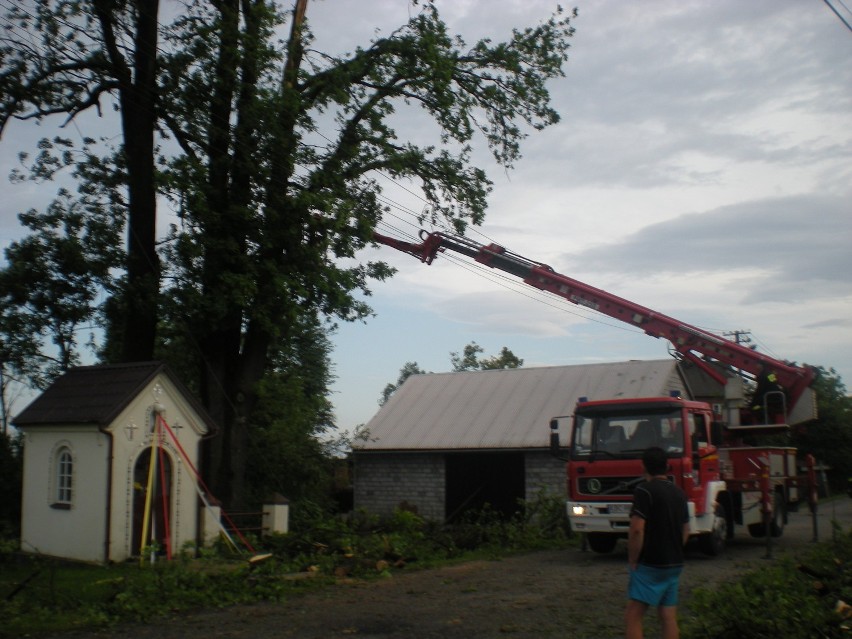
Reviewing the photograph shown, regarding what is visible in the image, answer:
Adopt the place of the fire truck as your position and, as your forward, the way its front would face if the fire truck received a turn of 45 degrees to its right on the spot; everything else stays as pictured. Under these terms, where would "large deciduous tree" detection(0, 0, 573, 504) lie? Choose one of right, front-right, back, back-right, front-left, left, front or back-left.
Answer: front

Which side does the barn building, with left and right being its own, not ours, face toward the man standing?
front

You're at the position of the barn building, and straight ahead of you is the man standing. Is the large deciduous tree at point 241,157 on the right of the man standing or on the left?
right

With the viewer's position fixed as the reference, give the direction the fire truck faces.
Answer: facing the viewer and to the left of the viewer

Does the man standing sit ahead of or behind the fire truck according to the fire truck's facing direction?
ahead

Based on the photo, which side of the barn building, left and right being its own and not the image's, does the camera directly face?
front

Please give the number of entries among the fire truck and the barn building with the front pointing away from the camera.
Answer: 0

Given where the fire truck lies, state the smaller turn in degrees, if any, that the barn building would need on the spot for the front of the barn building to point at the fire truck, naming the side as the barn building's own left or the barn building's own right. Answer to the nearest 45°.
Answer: approximately 45° to the barn building's own left

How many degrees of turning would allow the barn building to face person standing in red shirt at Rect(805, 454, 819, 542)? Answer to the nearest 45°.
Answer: approximately 45° to its left

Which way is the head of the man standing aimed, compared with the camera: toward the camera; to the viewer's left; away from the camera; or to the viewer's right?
away from the camera

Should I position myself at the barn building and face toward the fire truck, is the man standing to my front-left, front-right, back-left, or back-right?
front-right
